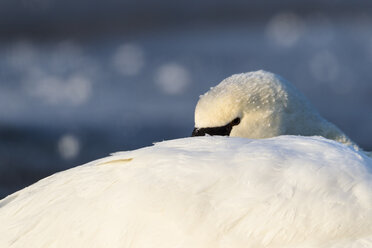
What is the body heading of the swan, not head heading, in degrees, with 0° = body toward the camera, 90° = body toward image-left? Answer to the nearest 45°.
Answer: approximately 270°
